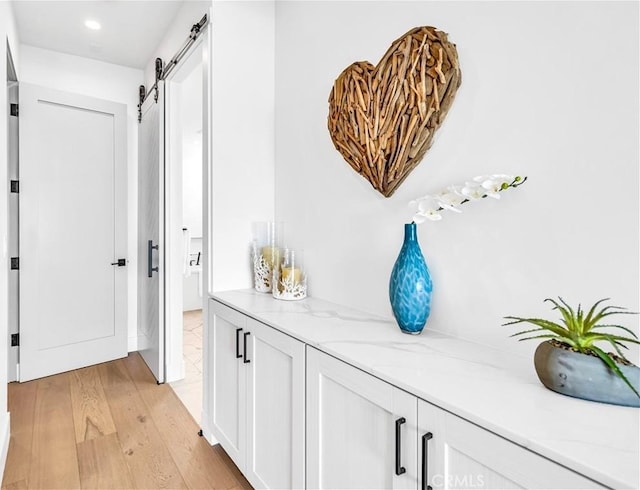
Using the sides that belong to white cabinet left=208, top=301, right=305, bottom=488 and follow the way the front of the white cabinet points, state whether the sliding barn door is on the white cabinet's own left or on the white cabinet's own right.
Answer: on the white cabinet's own right

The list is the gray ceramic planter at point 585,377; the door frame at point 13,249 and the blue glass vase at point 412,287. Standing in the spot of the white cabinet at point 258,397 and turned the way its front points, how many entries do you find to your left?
2

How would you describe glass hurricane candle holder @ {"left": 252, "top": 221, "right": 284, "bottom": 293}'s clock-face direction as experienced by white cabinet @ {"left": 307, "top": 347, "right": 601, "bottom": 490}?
The glass hurricane candle holder is roughly at 3 o'clock from the white cabinet.

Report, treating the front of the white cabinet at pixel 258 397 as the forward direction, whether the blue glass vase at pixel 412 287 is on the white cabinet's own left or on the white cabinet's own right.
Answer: on the white cabinet's own left

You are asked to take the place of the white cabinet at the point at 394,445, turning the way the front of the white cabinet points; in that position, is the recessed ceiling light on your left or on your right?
on your right

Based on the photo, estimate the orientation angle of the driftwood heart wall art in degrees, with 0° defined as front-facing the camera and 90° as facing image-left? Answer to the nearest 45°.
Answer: approximately 45°

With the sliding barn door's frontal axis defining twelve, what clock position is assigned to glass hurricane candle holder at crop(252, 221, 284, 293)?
The glass hurricane candle holder is roughly at 8 o'clock from the sliding barn door.

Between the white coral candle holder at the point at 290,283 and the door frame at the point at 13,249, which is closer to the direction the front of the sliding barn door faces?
the door frame

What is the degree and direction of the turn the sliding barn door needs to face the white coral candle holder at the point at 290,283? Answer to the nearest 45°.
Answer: approximately 90° to its left

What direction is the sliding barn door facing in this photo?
to the viewer's left
